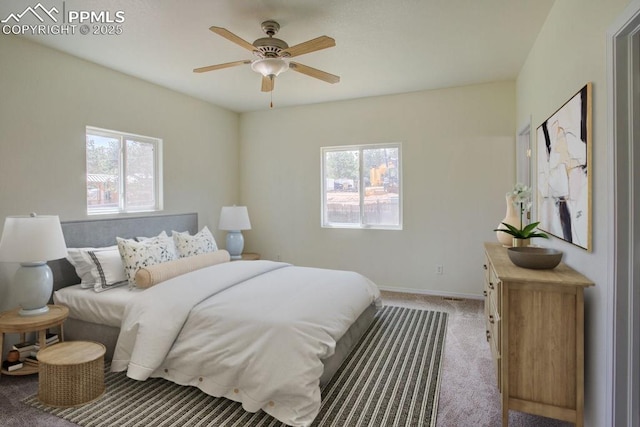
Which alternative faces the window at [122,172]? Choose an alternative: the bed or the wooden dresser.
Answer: the wooden dresser

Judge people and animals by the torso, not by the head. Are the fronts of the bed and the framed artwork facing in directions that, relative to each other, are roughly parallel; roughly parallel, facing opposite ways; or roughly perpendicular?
roughly parallel, facing opposite ways

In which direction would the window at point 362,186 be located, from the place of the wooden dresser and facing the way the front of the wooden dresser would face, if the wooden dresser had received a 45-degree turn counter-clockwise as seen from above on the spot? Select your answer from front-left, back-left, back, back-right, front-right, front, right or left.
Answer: right

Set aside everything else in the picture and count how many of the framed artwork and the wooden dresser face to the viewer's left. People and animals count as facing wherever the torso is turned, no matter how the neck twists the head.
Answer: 2

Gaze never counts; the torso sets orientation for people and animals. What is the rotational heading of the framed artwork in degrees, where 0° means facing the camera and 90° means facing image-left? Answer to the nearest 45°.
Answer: approximately 90°

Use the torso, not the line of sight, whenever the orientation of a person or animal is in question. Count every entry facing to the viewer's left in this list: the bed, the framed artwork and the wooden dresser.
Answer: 2

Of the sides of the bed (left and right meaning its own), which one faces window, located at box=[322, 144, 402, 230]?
left

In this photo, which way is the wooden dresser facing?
to the viewer's left

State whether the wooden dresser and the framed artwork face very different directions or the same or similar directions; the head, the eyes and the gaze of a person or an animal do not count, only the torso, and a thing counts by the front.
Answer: same or similar directions

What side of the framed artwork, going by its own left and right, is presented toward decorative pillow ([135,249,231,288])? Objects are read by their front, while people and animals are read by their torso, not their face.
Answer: front

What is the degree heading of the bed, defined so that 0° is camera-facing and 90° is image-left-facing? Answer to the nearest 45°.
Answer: approximately 315°

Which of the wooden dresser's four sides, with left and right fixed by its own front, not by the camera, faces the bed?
front

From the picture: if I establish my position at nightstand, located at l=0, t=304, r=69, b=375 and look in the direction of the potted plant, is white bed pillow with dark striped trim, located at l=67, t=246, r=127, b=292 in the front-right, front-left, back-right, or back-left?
front-left

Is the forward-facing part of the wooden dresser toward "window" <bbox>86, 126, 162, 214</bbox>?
yes

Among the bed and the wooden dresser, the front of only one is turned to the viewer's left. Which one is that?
the wooden dresser
